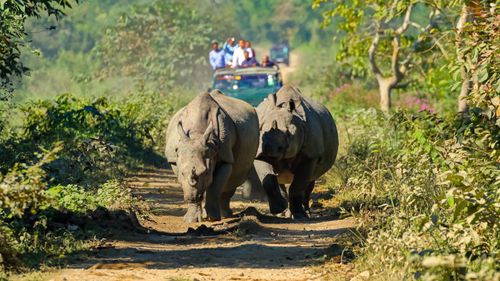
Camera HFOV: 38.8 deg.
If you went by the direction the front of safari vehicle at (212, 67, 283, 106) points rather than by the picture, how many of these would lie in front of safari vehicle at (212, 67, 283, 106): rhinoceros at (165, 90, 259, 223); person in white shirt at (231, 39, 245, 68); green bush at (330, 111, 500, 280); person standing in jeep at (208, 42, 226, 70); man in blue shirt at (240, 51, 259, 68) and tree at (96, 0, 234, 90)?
2

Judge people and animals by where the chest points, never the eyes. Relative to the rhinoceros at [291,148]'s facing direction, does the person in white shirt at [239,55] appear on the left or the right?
on its right

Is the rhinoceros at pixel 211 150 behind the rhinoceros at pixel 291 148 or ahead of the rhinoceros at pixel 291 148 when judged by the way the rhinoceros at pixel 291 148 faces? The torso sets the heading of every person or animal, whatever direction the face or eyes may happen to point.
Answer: ahead

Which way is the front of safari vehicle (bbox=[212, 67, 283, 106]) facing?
toward the camera

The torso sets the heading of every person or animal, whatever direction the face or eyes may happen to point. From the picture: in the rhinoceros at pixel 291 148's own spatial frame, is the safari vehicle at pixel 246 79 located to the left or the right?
on its right

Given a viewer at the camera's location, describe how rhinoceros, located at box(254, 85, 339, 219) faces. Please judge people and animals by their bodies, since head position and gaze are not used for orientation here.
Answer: facing the viewer and to the left of the viewer

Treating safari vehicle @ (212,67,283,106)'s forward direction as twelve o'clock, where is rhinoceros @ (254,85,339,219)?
The rhinoceros is roughly at 12 o'clock from the safari vehicle.

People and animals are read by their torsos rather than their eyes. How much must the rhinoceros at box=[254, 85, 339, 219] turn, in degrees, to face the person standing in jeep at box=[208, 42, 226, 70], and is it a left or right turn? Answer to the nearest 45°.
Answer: approximately 135° to its right

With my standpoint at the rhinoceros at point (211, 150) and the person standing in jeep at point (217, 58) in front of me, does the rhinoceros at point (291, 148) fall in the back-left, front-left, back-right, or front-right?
front-right
